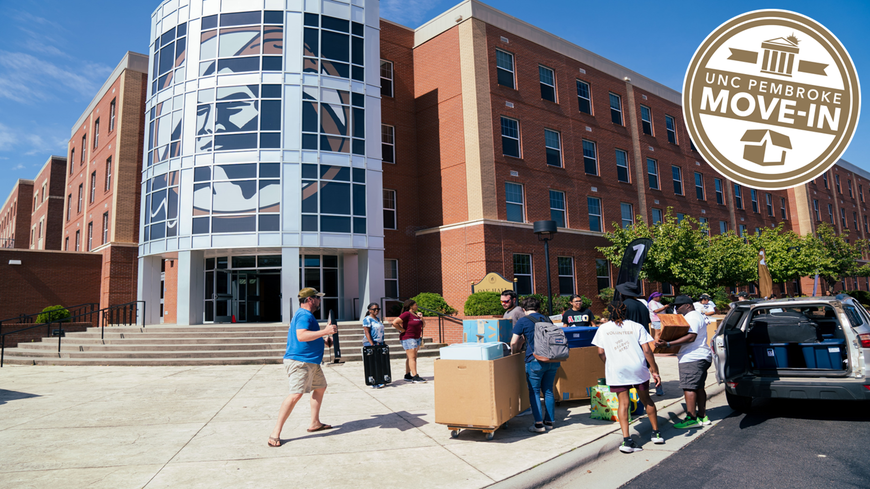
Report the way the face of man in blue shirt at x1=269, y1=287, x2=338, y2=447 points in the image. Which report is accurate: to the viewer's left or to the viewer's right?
to the viewer's right

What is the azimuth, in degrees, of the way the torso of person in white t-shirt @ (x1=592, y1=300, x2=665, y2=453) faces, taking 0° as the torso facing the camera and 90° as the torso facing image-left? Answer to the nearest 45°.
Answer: approximately 180°

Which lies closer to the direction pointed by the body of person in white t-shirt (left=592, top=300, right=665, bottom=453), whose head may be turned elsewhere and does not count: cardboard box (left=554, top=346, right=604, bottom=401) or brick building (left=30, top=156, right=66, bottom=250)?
the cardboard box

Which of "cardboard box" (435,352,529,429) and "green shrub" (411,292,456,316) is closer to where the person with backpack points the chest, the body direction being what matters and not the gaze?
the green shrub

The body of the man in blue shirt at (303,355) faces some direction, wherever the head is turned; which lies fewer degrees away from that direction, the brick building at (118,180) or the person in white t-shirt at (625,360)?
the person in white t-shirt

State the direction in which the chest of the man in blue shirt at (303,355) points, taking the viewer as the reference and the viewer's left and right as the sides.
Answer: facing to the right of the viewer

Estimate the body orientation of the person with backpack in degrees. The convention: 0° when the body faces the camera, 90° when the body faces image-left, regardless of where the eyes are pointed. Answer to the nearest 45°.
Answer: approximately 135°

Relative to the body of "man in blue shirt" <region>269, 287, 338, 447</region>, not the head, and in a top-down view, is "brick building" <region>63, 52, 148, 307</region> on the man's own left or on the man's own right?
on the man's own left

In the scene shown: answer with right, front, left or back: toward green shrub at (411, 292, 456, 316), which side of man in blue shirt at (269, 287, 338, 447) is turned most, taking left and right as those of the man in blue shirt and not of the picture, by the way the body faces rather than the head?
left

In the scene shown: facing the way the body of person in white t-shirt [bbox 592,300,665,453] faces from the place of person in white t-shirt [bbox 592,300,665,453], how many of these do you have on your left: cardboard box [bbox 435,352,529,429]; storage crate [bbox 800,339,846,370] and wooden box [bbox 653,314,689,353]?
1

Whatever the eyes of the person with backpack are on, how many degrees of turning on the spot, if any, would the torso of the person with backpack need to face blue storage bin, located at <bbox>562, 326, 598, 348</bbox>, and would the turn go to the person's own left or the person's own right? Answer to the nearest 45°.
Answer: approximately 45° to the person's own right

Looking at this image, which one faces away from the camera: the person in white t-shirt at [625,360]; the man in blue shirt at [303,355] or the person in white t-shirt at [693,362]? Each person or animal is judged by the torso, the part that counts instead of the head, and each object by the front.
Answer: the person in white t-shirt at [625,360]

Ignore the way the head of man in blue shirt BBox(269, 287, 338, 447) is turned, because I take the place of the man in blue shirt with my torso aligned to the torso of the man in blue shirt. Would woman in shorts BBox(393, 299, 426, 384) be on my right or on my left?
on my left

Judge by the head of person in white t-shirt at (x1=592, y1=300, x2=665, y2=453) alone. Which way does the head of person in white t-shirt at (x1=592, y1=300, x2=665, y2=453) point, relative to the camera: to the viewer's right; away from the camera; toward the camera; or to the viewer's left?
away from the camera
